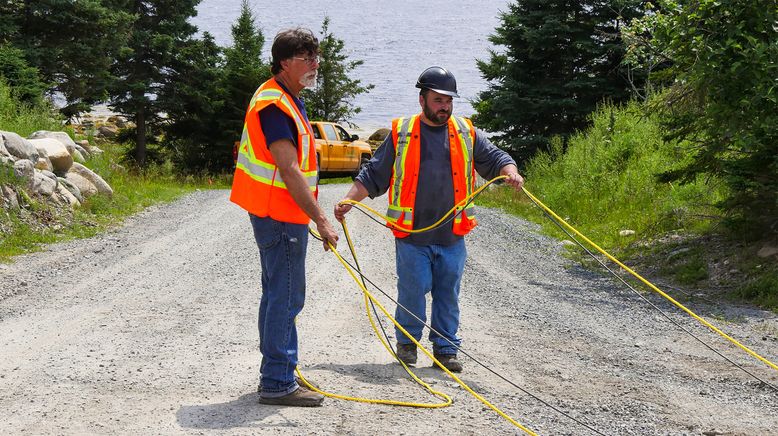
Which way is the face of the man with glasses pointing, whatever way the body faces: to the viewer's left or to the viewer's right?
to the viewer's right

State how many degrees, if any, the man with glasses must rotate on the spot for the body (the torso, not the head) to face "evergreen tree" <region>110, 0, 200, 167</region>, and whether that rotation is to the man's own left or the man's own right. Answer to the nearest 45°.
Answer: approximately 90° to the man's own left

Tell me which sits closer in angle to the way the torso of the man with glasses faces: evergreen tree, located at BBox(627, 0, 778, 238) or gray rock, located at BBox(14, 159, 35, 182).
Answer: the evergreen tree

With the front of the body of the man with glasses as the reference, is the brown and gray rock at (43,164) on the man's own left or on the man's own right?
on the man's own left

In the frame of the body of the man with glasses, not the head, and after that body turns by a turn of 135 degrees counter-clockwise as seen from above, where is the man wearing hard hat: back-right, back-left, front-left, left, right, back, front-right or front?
right

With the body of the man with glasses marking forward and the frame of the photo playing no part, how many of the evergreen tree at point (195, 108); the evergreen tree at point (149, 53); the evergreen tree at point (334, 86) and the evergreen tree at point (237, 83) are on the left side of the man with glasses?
4

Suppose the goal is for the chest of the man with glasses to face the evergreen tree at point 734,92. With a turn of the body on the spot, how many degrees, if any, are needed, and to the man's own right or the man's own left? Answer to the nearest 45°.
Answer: approximately 45° to the man's own left

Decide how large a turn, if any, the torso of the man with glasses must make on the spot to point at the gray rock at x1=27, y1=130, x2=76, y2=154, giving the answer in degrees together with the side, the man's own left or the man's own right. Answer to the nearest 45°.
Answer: approximately 90° to the man's own left

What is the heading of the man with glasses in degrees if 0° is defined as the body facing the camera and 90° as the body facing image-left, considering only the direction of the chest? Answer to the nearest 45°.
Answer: approximately 270°

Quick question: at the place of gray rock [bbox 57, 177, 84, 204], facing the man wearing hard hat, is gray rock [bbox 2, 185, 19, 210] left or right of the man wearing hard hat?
right

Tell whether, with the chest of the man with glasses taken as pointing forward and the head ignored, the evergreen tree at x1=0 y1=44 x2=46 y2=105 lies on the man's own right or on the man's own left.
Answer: on the man's own left

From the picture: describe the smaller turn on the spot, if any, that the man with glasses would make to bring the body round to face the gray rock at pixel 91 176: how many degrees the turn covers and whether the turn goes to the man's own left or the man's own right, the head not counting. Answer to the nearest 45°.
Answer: approximately 90° to the man's own left

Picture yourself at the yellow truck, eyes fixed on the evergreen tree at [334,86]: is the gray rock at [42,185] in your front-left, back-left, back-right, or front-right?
back-left

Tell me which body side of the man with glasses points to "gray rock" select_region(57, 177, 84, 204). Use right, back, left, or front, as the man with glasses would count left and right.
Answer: left
